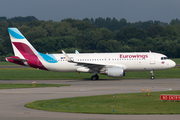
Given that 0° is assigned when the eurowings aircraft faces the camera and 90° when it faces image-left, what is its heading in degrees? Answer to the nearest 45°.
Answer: approximately 270°
